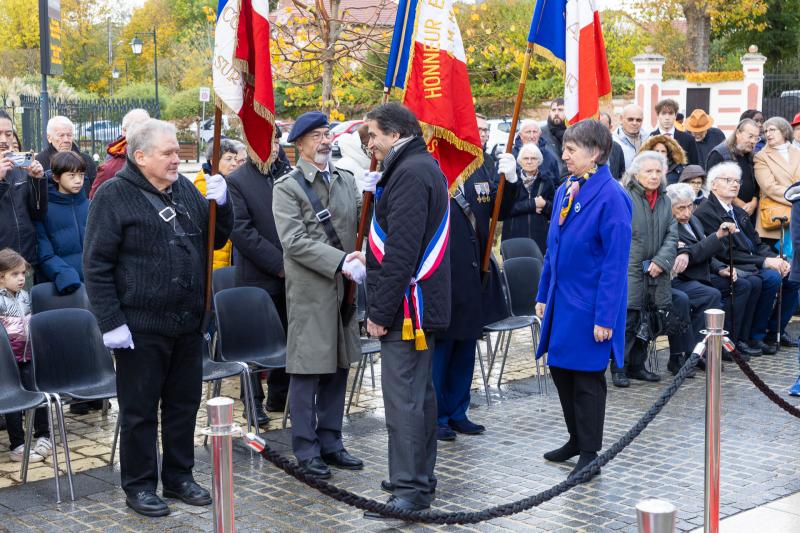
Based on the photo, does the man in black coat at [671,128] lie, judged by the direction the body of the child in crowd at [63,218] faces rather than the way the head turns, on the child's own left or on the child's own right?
on the child's own left

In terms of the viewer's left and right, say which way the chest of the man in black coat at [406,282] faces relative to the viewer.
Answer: facing to the left of the viewer

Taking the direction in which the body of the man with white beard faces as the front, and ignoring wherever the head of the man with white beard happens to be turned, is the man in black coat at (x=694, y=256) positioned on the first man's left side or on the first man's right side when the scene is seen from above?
on the first man's left side

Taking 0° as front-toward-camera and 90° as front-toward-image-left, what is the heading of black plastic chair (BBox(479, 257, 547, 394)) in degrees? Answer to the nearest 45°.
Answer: approximately 45°

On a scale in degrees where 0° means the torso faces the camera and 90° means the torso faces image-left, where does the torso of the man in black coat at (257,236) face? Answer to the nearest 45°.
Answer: approximately 315°

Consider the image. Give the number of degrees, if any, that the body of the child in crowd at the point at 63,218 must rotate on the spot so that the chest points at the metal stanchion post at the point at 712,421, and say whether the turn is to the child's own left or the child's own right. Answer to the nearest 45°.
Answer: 0° — they already face it

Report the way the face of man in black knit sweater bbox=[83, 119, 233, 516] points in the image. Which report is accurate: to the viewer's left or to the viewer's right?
to the viewer's right
